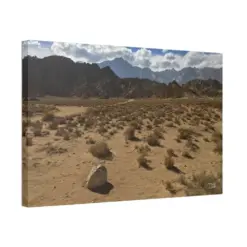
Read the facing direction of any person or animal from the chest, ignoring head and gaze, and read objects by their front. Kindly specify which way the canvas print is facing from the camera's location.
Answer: facing the viewer and to the right of the viewer
